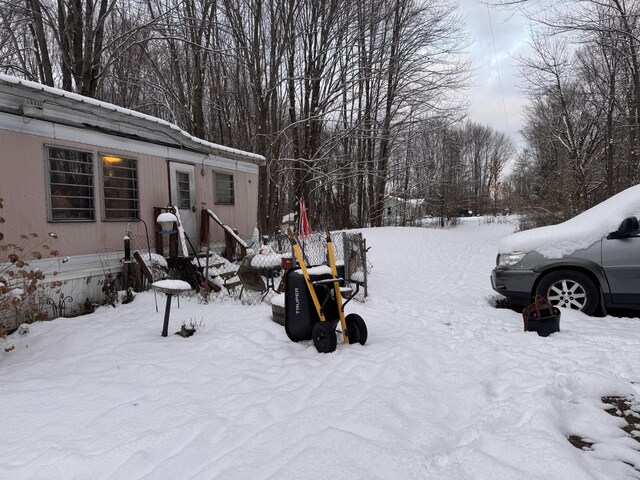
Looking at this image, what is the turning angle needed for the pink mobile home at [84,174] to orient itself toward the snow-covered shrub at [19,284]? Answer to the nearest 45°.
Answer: approximately 45° to its right

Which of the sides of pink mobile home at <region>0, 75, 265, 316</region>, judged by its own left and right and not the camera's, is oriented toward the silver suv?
front

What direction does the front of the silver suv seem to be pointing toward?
to the viewer's left

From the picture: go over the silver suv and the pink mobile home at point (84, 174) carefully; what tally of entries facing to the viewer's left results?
1

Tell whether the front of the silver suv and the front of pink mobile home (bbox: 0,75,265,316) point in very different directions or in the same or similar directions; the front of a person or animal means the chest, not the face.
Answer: very different directions

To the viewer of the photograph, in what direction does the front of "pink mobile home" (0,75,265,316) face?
facing the viewer and to the right of the viewer

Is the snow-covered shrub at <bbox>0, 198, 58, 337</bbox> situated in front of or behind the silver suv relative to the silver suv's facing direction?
in front

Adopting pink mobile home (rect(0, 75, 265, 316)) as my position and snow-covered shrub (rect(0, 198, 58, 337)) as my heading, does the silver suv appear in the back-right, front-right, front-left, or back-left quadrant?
front-left

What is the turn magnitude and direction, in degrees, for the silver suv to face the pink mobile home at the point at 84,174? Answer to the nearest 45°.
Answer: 0° — it already faces it
